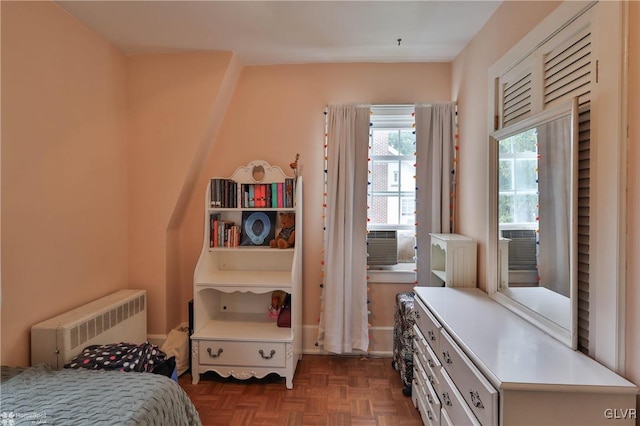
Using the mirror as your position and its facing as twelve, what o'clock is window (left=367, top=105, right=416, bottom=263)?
The window is roughly at 3 o'clock from the mirror.

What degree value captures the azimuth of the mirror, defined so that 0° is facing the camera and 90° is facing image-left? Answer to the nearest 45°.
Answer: approximately 45°

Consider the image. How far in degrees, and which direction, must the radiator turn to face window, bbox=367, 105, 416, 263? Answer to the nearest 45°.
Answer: approximately 45° to its left

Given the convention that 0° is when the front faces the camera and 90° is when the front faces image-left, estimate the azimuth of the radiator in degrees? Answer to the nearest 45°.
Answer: approximately 315°

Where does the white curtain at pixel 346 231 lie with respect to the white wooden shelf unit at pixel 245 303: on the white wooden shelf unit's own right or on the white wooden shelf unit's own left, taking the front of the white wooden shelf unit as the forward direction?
on the white wooden shelf unit's own left

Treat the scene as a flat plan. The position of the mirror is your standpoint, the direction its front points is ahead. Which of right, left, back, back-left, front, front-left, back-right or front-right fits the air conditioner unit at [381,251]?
right

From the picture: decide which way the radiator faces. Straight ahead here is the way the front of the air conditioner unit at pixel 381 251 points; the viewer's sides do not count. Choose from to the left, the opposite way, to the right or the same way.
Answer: to the left

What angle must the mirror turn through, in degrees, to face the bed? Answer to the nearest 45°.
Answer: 0° — it already faces it

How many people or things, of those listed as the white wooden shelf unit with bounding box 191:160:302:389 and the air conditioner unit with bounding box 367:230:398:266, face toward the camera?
2
